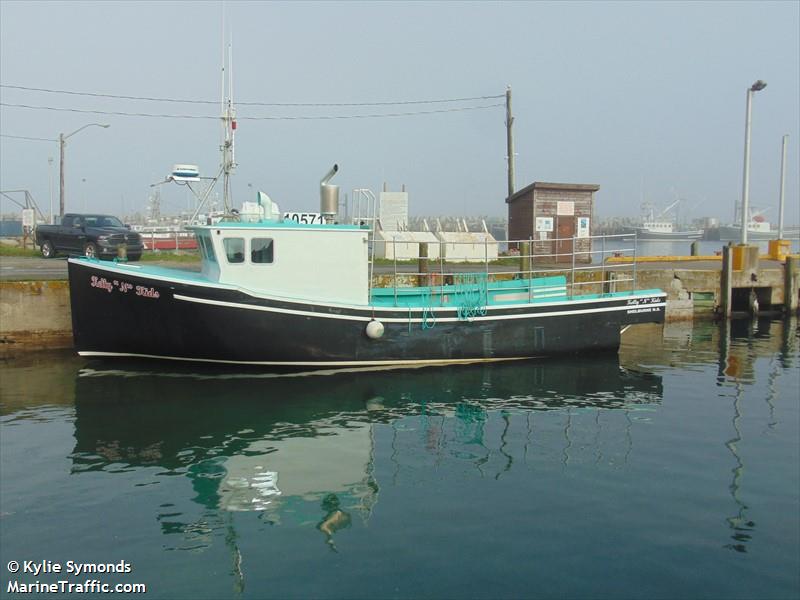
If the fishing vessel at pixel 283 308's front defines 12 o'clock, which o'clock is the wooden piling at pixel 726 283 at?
The wooden piling is roughly at 5 o'clock from the fishing vessel.

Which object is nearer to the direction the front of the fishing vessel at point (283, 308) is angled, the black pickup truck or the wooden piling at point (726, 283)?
the black pickup truck

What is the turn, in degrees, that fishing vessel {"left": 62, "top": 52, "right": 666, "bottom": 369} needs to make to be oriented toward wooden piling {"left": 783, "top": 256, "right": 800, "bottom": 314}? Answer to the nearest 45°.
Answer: approximately 135° to its right

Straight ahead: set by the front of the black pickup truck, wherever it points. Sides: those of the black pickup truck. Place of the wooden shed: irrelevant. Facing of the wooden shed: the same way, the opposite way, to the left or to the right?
to the right

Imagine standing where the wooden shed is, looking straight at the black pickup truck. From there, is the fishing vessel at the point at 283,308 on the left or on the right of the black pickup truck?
left

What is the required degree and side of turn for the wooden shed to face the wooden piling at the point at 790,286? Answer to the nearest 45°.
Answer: approximately 90° to its left

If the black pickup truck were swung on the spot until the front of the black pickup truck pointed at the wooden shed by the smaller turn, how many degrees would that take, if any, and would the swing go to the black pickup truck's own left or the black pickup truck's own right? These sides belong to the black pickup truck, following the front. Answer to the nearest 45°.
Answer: approximately 45° to the black pickup truck's own left

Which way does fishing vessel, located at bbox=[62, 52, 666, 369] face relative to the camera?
to the viewer's left

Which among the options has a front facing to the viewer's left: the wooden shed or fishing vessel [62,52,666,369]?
the fishing vessel

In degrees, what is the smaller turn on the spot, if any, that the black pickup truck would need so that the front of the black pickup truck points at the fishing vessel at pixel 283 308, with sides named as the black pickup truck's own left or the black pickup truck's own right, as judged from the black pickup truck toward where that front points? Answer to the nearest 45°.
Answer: approximately 45° to the black pickup truck's own right

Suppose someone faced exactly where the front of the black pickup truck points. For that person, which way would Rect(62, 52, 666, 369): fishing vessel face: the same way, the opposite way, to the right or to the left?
the opposite way

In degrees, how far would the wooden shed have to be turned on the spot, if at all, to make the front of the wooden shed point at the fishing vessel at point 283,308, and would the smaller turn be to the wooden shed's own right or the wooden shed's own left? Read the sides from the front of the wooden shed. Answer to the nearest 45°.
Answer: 0° — it already faces it

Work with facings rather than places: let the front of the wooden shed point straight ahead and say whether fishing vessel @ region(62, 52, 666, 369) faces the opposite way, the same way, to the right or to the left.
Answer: to the right

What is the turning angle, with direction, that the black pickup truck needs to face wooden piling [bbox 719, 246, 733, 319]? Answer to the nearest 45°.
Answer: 0° — it already faces it
